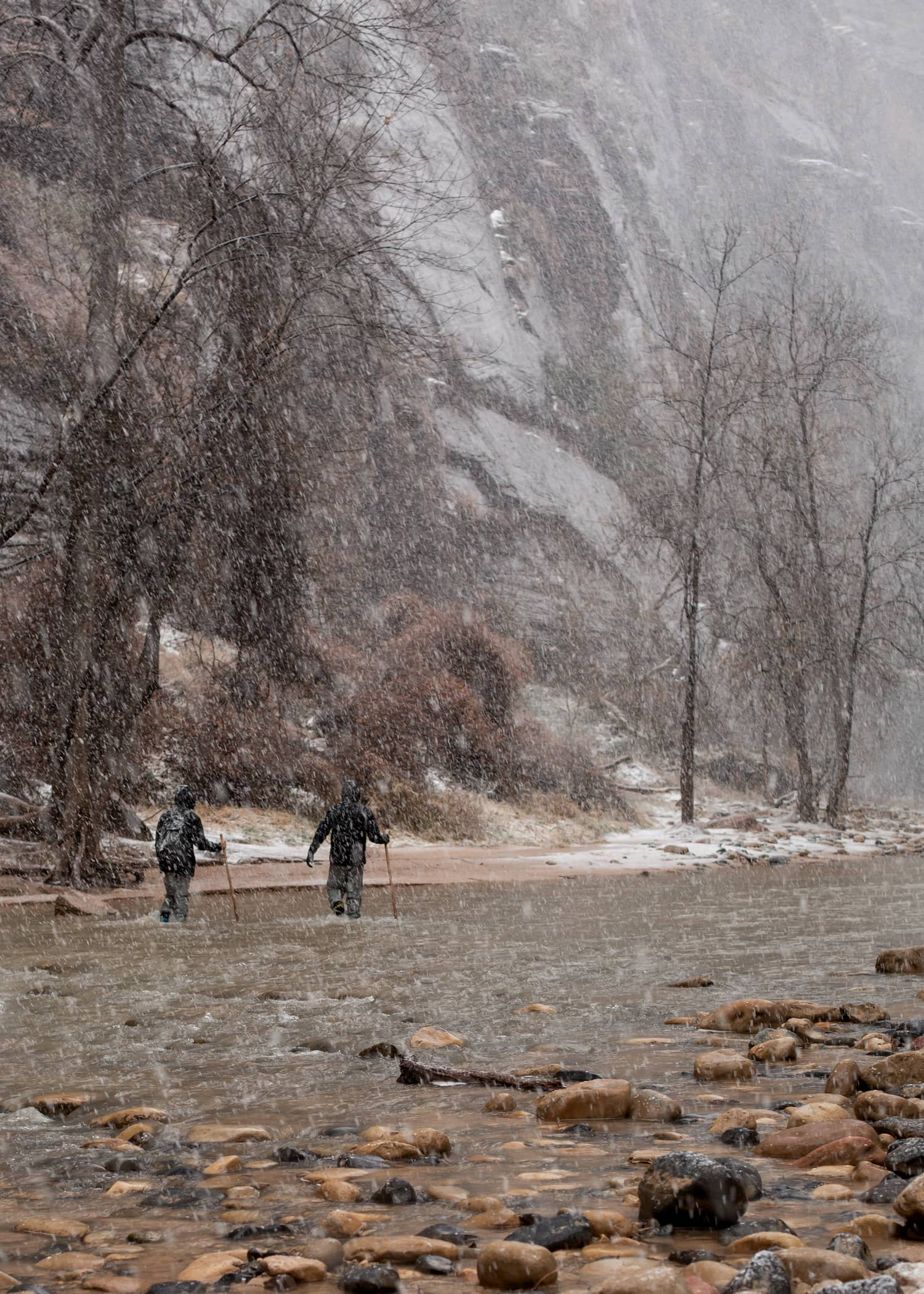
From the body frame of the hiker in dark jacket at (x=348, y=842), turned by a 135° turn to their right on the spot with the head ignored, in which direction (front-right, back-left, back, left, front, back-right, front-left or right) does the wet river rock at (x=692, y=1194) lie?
front-right

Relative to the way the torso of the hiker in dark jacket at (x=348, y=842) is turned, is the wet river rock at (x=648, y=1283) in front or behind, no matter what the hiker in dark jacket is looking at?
behind

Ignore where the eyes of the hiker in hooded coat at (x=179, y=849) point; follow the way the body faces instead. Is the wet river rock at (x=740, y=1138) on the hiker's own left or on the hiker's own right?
on the hiker's own right

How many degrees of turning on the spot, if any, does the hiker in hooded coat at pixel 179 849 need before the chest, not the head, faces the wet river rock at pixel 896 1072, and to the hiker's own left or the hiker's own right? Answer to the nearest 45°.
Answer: approximately 135° to the hiker's own right

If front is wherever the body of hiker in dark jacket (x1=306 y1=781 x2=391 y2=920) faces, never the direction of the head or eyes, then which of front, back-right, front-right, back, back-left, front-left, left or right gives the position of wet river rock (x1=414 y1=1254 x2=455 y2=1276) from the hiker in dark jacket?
back

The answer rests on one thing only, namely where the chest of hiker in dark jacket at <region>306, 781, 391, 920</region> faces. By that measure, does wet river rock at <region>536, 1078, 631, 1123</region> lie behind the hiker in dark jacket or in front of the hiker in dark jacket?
behind

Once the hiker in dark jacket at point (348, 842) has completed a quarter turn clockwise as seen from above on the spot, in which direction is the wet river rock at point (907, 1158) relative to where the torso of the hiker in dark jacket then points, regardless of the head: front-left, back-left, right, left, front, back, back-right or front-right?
right

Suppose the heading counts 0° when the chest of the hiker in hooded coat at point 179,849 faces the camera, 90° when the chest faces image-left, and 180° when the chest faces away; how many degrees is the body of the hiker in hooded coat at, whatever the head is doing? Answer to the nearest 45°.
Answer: approximately 225°

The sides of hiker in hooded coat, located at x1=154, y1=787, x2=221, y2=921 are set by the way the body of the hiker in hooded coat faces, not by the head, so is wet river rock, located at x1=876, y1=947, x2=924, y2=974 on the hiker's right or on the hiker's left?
on the hiker's right

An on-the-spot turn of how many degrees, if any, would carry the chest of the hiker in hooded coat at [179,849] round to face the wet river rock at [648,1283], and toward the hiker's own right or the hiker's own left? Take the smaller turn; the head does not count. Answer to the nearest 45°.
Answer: approximately 135° to the hiker's own right

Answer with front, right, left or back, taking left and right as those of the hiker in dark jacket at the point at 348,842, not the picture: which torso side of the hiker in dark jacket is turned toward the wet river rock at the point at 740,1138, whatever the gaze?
back

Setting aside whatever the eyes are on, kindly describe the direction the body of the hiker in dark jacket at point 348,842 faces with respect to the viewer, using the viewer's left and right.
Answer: facing away from the viewer

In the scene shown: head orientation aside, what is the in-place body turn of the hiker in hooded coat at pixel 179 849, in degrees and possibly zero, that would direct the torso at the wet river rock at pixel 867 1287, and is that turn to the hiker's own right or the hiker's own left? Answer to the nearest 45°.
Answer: approximately 135° to the hiker's own right

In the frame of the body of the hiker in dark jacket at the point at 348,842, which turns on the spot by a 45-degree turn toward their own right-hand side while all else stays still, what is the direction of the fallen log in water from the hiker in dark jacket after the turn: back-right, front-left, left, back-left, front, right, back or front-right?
back-right

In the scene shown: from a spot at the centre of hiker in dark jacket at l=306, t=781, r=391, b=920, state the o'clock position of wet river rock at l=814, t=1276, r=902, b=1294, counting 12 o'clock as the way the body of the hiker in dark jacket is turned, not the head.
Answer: The wet river rock is roughly at 6 o'clock from the hiker in dark jacket.

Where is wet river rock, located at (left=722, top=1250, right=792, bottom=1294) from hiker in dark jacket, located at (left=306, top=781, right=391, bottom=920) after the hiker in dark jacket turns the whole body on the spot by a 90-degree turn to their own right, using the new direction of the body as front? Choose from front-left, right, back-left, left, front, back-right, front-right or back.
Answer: right

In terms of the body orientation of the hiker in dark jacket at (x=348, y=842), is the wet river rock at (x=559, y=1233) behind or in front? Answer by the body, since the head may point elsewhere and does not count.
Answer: behind
